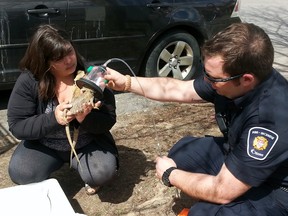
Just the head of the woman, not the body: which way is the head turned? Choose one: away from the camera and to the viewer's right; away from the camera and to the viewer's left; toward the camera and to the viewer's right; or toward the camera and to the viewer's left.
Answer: toward the camera and to the viewer's right

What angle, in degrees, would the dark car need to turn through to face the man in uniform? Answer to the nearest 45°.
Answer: approximately 90° to its left

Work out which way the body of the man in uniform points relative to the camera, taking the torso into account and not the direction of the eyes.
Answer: to the viewer's left

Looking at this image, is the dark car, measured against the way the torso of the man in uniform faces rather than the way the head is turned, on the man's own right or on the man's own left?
on the man's own right

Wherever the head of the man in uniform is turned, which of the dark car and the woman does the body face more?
the woman

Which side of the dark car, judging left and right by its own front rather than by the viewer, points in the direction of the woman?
left

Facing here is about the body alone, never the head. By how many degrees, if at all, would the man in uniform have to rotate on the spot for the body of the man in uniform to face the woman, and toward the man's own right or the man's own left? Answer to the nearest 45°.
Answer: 0° — they already face them

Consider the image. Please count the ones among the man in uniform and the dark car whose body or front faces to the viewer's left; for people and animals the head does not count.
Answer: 2

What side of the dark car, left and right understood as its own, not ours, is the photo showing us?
left

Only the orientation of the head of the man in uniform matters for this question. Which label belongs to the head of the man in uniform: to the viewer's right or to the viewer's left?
to the viewer's left
